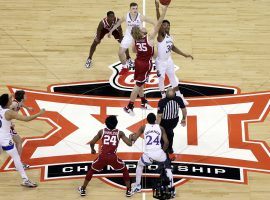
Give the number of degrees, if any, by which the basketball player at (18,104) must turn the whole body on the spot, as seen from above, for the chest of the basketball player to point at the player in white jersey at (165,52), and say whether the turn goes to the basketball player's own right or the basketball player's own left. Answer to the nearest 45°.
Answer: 0° — they already face them

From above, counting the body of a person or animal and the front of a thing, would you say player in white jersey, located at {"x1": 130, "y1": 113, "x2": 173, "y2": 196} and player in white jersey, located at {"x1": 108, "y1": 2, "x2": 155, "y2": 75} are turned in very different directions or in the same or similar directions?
very different directions

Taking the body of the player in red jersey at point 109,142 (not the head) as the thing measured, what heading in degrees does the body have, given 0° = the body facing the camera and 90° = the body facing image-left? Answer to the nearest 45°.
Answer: approximately 180°

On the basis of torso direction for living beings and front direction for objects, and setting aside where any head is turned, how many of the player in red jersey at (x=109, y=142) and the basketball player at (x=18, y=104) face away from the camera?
1

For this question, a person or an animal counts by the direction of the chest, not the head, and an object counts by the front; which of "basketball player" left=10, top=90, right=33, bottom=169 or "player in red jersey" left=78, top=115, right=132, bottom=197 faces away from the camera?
the player in red jersey

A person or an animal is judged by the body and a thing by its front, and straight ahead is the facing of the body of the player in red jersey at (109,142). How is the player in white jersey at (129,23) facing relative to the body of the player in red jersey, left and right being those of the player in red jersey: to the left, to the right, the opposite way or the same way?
the opposite way

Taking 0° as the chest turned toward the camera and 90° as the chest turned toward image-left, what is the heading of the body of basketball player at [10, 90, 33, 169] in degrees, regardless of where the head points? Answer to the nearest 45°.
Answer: approximately 270°

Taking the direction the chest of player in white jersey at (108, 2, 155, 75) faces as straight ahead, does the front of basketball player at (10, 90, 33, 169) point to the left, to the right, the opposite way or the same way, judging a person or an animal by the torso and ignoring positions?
to the left
